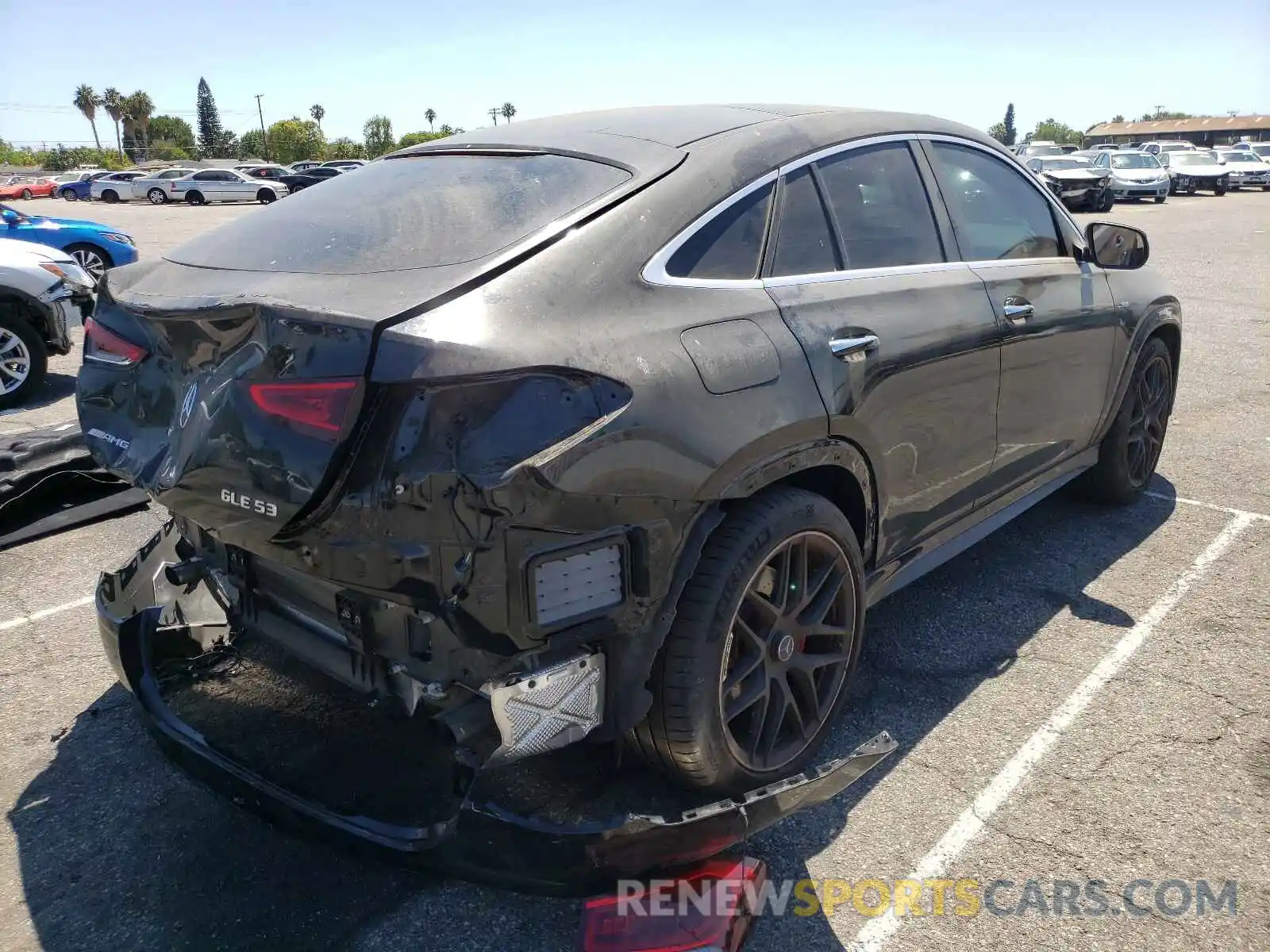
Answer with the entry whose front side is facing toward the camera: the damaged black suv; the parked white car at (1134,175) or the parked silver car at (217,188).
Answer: the parked white car

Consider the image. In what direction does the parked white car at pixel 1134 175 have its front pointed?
toward the camera

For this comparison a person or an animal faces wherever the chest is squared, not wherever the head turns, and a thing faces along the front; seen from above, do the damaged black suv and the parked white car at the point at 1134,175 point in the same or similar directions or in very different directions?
very different directions

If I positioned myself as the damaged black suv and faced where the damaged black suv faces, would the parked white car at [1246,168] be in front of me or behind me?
in front

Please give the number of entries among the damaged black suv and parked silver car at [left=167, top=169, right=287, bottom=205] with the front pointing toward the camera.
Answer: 0

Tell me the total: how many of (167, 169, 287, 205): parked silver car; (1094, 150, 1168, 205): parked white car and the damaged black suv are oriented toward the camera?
1

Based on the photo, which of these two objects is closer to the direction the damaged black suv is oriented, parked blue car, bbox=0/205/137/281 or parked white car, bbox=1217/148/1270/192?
the parked white car

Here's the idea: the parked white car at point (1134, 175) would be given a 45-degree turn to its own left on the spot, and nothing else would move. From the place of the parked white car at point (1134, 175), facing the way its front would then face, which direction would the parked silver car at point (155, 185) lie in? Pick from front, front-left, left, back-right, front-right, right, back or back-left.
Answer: back-right

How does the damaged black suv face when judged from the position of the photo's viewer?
facing away from the viewer and to the right of the viewer

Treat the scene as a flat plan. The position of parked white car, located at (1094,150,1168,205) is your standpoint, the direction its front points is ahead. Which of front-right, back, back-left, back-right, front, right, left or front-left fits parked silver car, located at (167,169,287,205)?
right

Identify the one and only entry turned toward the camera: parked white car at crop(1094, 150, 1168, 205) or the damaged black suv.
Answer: the parked white car
